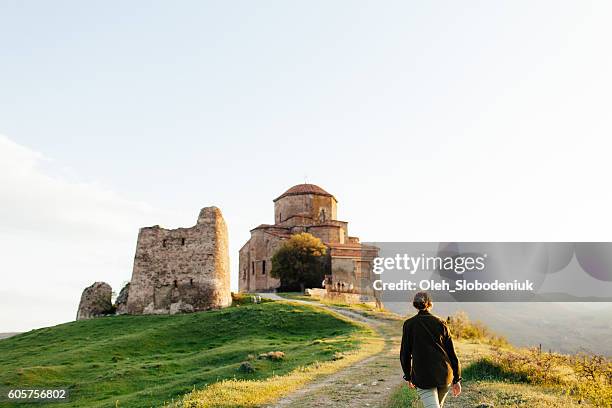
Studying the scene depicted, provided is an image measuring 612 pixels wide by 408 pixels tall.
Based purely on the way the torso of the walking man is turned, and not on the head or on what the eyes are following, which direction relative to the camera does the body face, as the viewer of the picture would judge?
away from the camera

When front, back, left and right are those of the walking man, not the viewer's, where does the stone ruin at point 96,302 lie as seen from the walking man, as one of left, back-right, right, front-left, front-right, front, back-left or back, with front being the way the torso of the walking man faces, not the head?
front-left

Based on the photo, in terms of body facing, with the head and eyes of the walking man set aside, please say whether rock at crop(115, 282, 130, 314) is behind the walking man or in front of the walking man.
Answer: in front

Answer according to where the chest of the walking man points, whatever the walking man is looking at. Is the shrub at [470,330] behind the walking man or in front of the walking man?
in front

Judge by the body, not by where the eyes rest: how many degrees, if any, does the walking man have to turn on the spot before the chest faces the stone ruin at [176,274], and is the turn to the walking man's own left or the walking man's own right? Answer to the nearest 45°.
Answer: approximately 45° to the walking man's own left

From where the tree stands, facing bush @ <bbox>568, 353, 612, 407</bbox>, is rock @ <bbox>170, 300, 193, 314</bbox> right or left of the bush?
right

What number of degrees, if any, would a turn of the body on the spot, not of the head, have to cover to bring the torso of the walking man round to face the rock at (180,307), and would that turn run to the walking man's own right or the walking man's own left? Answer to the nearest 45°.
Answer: approximately 45° to the walking man's own left

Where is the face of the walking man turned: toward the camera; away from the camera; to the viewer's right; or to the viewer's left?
away from the camera
